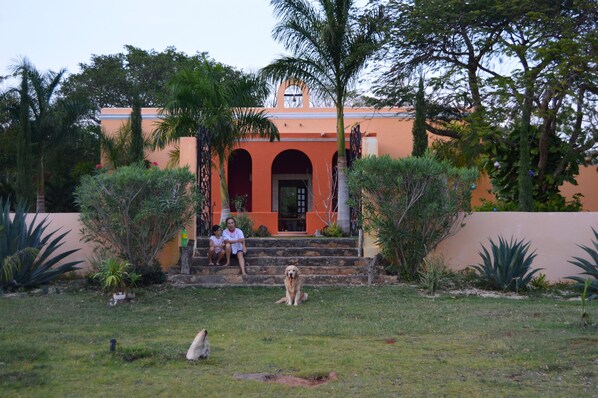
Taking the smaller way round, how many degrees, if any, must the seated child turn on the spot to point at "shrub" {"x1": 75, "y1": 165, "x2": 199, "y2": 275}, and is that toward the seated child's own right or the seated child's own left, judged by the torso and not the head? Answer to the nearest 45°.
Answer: approximately 45° to the seated child's own right

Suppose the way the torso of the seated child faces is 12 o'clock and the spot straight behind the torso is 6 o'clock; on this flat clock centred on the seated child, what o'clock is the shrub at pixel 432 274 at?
The shrub is roughly at 10 o'clock from the seated child.

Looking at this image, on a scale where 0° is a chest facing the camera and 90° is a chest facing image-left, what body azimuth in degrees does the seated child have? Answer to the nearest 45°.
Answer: approximately 0°
